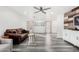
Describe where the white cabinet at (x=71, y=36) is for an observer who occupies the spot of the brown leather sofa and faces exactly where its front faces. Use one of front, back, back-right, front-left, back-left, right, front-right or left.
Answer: front-left

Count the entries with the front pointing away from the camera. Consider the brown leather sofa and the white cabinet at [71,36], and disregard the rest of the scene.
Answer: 0

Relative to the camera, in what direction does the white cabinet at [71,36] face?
facing the viewer and to the left of the viewer

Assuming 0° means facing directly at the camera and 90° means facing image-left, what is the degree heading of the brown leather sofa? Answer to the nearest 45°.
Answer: approximately 315°
